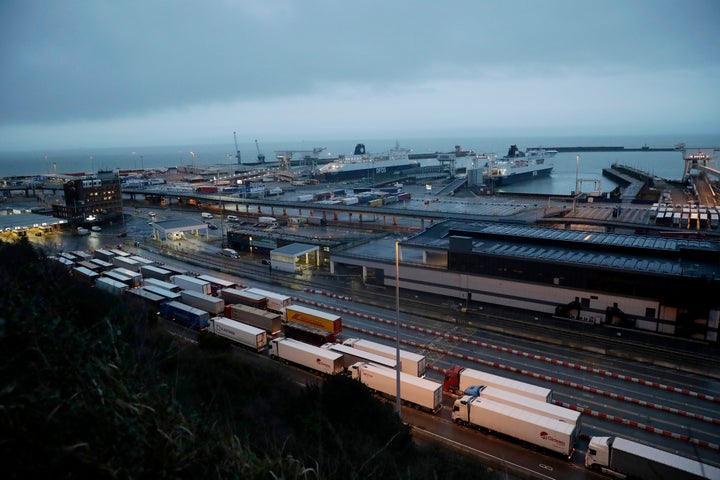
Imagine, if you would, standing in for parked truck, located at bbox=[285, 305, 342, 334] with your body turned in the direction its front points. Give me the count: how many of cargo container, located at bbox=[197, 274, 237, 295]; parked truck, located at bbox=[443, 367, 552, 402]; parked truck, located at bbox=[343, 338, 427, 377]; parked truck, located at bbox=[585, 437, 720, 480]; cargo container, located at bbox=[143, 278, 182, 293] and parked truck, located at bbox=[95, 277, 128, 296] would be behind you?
3

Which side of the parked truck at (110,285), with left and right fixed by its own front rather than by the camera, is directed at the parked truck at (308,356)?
back

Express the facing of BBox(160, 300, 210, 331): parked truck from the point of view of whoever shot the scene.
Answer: facing away from the viewer and to the left of the viewer

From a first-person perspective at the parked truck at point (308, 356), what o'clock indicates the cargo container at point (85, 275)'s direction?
The cargo container is roughly at 12 o'clock from the parked truck.

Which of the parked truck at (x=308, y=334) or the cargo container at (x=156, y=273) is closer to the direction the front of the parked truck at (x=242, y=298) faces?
the cargo container

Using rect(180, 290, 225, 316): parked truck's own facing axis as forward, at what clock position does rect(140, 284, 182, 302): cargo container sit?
The cargo container is roughly at 12 o'clock from the parked truck.

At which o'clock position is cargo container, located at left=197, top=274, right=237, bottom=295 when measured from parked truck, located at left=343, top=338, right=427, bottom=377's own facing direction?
The cargo container is roughly at 12 o'clock from the parked truck.

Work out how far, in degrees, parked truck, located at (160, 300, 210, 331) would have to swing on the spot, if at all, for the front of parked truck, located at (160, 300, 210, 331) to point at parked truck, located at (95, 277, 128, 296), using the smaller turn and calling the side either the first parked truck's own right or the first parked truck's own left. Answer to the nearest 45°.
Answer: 0° — it already faces it

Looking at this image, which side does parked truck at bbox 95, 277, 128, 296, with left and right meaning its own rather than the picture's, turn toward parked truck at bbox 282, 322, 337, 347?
back

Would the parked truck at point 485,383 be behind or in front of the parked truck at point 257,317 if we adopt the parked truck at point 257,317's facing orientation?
behind

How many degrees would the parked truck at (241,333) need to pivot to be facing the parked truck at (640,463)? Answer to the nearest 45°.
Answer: approximately 180°

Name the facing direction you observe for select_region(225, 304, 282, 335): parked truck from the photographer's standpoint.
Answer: facing away from the viewer and to the left of the viewer

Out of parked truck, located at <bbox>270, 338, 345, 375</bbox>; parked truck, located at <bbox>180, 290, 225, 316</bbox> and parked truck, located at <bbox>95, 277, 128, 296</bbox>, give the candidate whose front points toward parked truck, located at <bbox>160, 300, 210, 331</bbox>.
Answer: parked truck, located at <bbox>270, 338, 345, 375</bbox>

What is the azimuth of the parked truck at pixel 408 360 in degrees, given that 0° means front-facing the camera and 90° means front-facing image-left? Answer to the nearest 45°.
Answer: approximately 135°

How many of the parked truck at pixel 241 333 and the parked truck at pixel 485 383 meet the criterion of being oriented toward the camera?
0

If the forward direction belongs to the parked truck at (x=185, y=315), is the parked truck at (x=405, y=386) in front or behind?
behind

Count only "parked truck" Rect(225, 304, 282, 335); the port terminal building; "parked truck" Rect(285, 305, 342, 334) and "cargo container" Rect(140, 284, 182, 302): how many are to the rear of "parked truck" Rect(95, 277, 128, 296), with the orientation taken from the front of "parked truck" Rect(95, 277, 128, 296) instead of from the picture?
4
